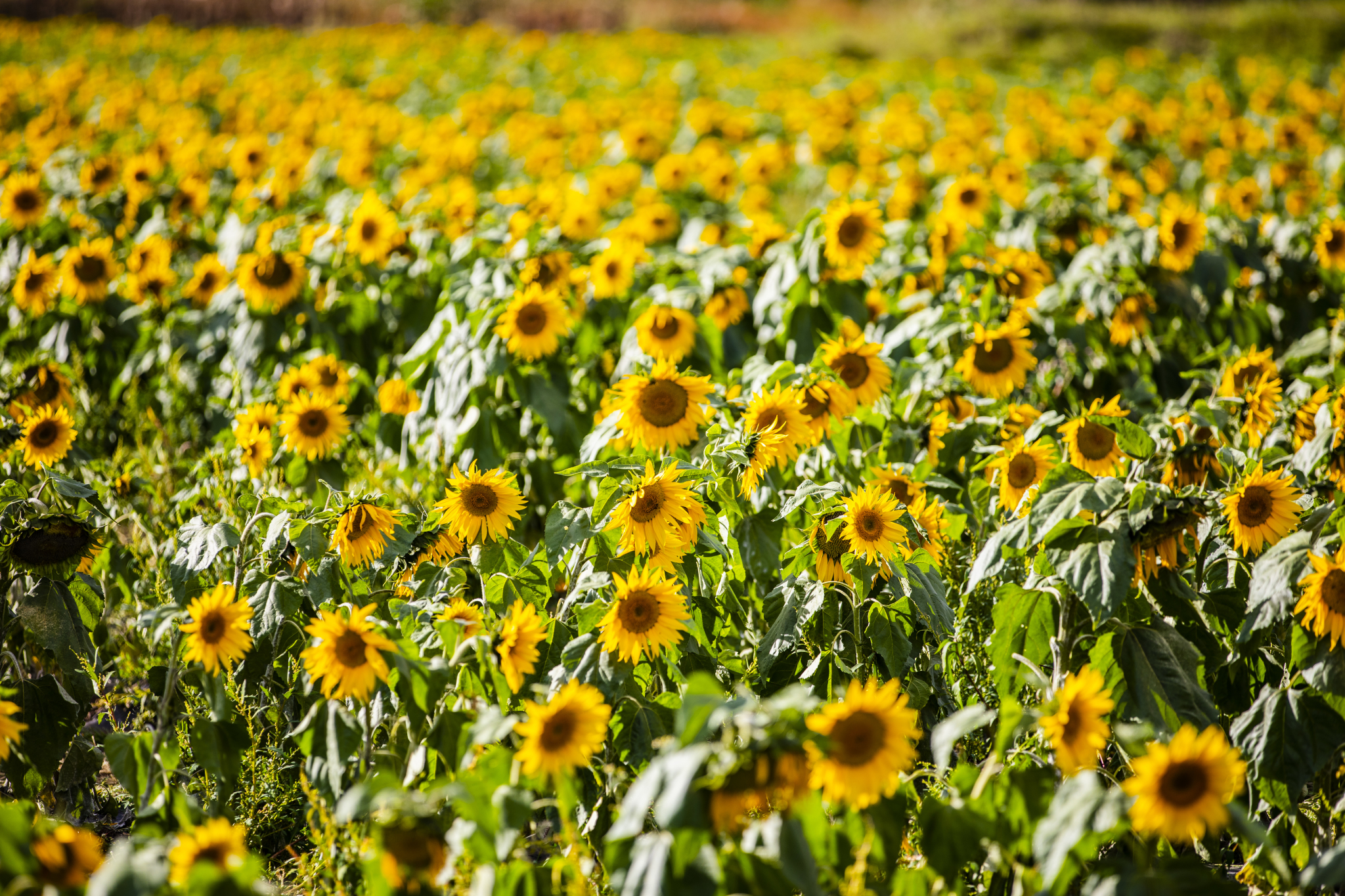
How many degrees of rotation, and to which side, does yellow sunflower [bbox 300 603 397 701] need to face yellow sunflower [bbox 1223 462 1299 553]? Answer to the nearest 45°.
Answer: approximately 90° to its left

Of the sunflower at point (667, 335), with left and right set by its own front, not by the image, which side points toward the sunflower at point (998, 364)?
left

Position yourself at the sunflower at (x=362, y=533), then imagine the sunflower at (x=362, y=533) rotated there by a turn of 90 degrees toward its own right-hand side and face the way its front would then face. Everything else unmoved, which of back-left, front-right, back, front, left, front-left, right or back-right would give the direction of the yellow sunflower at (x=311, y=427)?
right
